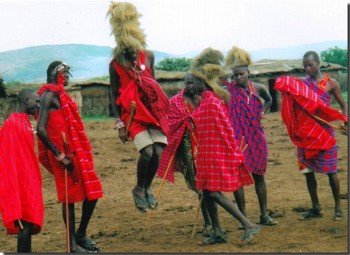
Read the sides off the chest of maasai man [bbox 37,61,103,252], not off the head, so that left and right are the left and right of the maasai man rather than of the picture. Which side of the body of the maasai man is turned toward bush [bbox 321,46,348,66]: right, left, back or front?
left

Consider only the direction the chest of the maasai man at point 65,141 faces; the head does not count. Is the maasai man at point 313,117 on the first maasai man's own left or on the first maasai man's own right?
on the first maasai man's own left

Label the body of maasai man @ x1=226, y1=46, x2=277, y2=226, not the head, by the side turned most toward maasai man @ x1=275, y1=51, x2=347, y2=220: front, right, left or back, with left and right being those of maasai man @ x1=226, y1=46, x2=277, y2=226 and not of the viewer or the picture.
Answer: left

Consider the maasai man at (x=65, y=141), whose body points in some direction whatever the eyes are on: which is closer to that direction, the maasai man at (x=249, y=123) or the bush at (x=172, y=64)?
the maasai man

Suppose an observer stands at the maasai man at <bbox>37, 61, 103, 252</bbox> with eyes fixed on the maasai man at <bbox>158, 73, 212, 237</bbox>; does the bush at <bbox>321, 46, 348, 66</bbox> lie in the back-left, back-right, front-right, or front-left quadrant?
front-left

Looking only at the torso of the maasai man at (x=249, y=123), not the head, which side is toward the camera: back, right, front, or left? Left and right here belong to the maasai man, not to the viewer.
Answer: front

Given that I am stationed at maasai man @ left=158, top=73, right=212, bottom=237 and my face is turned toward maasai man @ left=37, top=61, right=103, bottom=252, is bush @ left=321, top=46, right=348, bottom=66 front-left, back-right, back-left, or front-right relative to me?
back-right

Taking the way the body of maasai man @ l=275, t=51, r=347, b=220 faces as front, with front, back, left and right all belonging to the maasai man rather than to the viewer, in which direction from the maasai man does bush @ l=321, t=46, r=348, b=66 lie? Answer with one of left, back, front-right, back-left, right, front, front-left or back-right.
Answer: back-right

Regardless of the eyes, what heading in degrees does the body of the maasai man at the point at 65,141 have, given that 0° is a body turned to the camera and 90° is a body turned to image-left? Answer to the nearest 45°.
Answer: approximately 315°

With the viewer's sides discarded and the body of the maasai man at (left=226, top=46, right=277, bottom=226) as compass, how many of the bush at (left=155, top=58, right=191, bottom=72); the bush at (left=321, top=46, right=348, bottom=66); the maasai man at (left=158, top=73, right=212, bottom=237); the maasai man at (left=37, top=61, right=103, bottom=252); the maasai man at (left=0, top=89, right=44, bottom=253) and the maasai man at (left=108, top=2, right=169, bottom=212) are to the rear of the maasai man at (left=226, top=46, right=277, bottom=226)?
2
